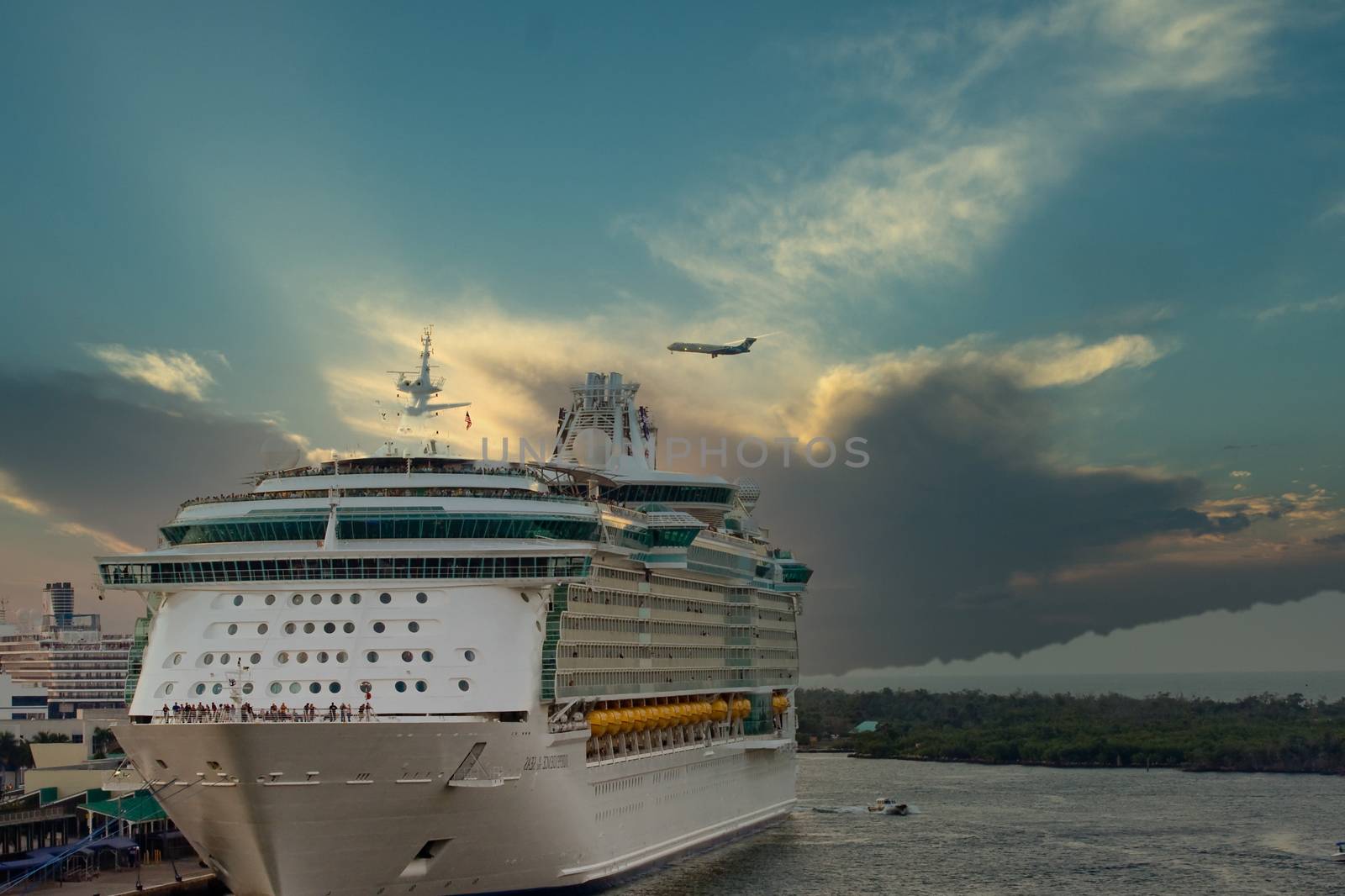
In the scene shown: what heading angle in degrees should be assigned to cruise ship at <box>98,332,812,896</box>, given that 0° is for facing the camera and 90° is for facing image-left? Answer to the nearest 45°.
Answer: approximately 45°
